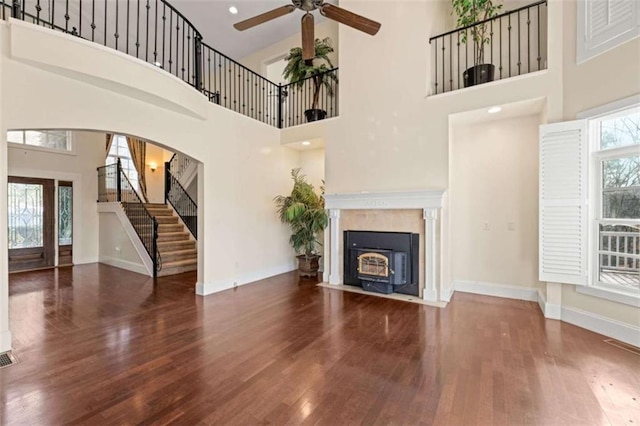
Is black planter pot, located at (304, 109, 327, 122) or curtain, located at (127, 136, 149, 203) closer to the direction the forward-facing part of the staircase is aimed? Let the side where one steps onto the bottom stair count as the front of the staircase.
the black planter pot

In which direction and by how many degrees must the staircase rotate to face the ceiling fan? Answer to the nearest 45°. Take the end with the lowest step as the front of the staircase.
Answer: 0° — it already faces it

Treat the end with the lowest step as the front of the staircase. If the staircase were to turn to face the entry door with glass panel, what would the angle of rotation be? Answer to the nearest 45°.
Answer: approximately 135° to its right

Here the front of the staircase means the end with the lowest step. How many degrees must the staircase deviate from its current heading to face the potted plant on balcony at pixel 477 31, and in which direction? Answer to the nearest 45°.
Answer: approximately 45° to its left

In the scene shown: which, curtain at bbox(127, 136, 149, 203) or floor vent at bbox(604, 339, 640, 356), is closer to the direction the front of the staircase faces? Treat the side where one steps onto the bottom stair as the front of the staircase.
the floor vent

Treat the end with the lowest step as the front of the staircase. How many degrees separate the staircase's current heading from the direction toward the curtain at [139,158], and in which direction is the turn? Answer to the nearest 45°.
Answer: approximately 180°
